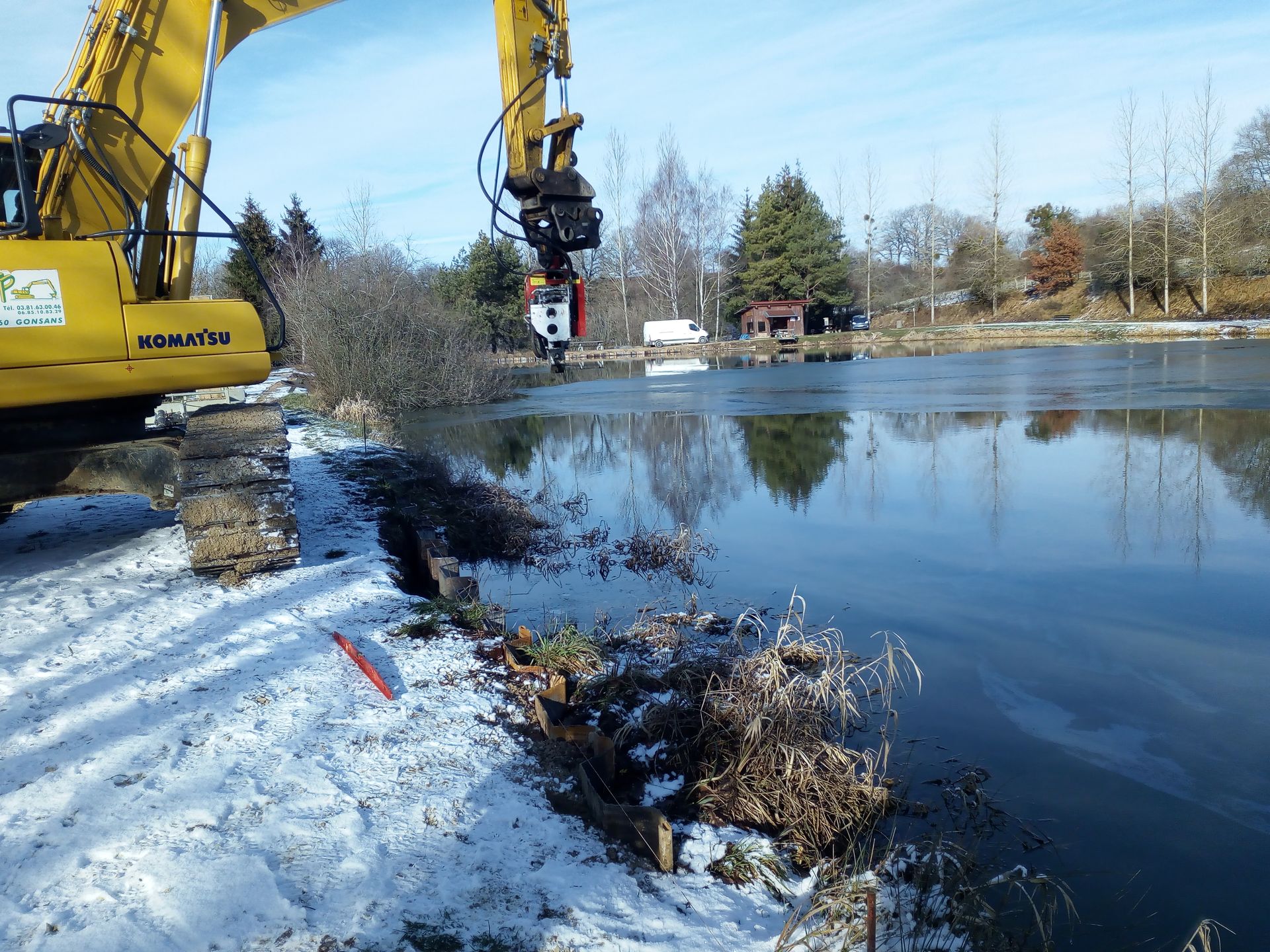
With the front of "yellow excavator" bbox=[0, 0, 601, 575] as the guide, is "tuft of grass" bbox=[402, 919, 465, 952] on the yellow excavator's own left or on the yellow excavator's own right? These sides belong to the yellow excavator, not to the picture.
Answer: on the yellow excavator's own right

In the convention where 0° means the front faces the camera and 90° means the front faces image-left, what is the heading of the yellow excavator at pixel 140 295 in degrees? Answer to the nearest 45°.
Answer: approximately 270°

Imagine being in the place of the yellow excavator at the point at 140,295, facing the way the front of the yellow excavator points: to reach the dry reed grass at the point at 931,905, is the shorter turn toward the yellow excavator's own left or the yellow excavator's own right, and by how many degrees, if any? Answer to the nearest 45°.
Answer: approximately 45° to the yellow excavator's own right

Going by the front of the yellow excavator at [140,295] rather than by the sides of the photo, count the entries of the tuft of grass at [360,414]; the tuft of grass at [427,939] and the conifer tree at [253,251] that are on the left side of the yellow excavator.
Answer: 2

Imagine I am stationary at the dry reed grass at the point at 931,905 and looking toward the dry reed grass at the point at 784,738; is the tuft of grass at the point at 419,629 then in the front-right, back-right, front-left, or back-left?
front-left

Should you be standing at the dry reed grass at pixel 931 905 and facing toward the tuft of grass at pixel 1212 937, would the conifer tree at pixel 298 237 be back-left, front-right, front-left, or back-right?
back-left

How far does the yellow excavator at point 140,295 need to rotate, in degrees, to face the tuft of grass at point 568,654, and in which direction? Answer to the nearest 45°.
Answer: approximately 45° to its right

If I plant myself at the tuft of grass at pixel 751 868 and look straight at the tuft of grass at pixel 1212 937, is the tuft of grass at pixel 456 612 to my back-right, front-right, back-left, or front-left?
back-left

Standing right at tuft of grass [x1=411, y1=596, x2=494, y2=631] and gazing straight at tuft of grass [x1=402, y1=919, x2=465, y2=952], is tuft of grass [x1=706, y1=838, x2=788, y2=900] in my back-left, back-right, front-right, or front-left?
front-left

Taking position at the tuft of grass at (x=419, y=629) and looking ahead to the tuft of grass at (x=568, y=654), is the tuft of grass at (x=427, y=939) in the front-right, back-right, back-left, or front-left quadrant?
front-right

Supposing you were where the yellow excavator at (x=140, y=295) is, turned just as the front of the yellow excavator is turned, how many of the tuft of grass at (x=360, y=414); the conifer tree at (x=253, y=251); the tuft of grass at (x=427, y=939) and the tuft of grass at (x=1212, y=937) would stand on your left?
2

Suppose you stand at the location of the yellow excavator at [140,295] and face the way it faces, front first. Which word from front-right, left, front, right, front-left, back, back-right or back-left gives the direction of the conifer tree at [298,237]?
left

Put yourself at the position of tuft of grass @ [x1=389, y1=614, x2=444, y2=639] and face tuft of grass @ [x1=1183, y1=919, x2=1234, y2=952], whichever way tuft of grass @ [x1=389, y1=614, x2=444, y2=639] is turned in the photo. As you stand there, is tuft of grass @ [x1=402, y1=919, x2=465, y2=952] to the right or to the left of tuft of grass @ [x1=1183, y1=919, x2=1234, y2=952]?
right

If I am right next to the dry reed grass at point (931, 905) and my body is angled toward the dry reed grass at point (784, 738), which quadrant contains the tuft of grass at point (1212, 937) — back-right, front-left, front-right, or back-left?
back-right

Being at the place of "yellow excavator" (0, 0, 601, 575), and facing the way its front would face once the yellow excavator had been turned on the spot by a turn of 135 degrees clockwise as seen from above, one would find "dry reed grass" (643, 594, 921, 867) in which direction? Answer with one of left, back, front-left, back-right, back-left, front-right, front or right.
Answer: left

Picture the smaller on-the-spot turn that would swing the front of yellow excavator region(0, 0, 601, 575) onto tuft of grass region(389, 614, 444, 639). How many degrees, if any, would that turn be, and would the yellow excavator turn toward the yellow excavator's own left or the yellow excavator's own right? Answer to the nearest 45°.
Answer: approximately 45° to the yellow excavator's own right
